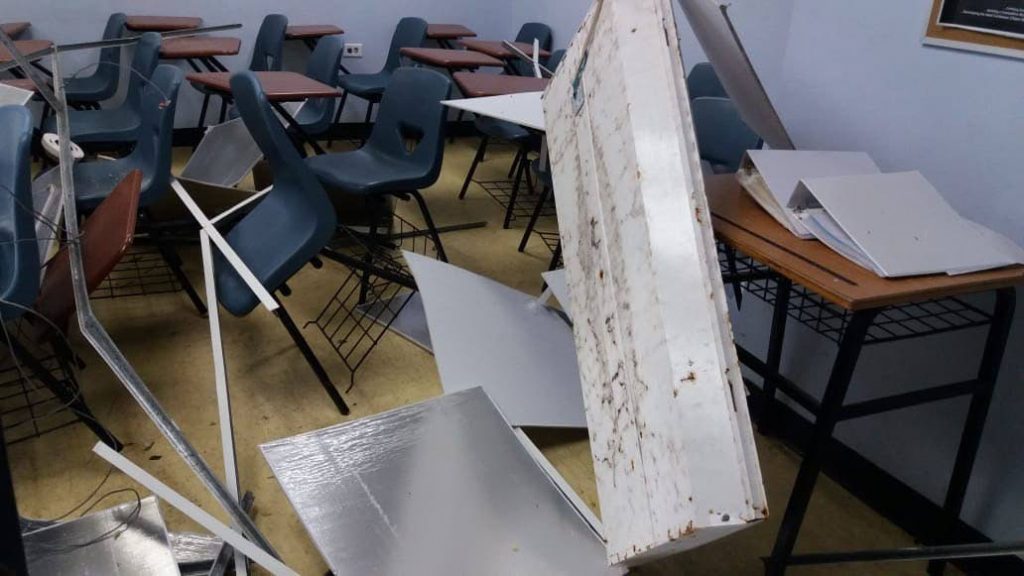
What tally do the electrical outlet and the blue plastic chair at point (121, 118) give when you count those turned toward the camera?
1

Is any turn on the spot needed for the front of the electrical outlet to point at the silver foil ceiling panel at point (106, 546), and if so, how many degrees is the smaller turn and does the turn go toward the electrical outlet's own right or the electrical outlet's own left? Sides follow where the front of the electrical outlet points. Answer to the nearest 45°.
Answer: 0° — it already faces it

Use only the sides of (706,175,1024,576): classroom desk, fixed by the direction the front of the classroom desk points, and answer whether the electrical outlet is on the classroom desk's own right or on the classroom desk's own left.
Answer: on the classroom desk's own right

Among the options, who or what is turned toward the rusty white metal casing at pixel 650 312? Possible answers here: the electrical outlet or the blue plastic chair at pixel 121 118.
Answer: the electrical outlet

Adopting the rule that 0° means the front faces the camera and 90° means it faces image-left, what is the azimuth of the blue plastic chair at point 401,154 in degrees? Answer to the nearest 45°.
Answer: approximately 45°

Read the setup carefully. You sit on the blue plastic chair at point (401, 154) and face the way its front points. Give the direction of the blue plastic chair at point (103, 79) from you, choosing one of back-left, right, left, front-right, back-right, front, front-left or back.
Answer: right

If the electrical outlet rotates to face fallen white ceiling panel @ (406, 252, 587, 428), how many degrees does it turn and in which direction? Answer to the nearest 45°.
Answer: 0° — it already faces it

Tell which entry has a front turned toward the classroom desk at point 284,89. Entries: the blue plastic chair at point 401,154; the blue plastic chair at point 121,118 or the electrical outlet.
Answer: the electrical outlet

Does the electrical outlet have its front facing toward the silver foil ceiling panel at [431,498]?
yes

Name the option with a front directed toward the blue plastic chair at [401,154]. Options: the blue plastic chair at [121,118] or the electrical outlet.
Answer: the electrical outlet
